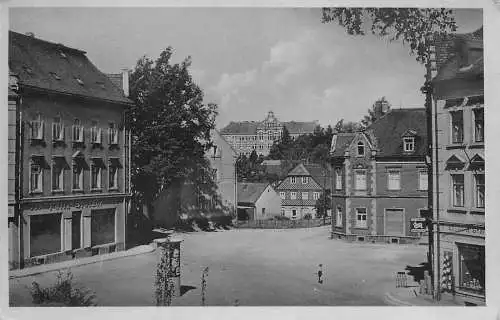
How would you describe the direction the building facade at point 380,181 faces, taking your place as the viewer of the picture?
facing the viewer

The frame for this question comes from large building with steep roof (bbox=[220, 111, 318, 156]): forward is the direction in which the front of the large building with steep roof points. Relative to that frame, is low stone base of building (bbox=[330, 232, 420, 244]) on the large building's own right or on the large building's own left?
on the large building's own left

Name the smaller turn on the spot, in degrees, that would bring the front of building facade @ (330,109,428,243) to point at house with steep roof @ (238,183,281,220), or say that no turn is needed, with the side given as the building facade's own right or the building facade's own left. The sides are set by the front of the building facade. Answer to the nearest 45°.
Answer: approximately 90° to the building facade's own right

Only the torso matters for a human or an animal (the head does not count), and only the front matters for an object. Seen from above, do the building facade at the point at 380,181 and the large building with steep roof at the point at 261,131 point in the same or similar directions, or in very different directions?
same or similar directions

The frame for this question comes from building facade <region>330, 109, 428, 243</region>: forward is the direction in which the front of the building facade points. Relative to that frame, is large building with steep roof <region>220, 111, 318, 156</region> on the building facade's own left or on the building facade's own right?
on the building facade's own right

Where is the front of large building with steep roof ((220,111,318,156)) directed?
toward the camera

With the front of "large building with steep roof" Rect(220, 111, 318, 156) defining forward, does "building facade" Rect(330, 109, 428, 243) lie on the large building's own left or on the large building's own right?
on the large building's own left

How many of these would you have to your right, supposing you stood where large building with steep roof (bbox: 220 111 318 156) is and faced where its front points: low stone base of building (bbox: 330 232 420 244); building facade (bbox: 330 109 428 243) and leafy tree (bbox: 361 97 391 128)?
0

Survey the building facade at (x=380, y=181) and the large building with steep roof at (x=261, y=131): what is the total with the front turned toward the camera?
2

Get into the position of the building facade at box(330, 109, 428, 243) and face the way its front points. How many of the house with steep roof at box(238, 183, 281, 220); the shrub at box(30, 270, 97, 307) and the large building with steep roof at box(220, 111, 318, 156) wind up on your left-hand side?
0

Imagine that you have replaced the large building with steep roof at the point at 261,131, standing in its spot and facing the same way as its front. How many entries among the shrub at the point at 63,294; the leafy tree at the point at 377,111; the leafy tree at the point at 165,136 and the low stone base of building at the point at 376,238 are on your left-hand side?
2
